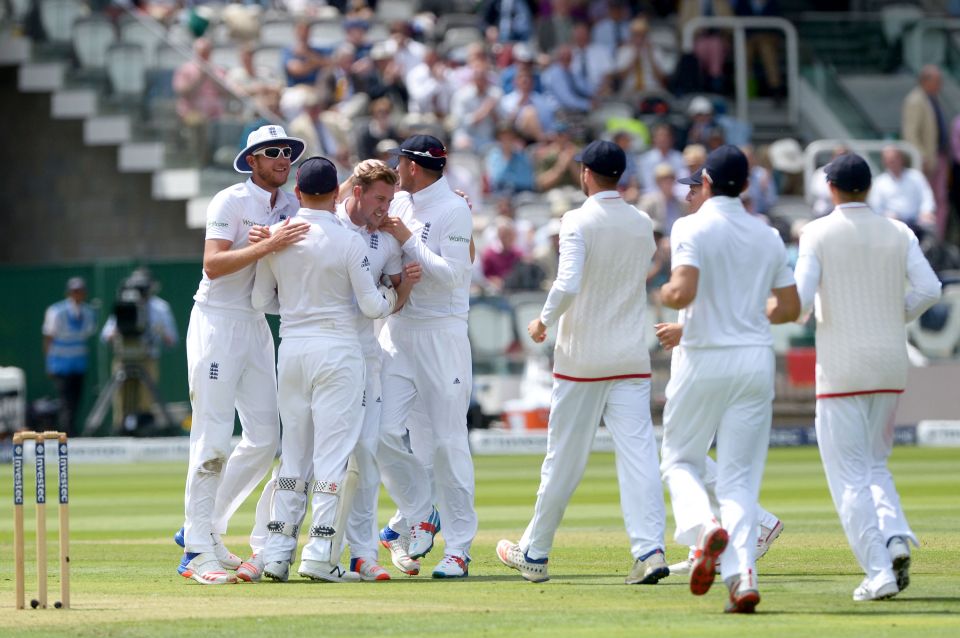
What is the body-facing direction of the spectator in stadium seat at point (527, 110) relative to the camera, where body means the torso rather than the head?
toward the camera

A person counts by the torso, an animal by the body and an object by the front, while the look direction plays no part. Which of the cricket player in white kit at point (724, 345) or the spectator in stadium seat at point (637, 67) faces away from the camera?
the cricket player in white kit

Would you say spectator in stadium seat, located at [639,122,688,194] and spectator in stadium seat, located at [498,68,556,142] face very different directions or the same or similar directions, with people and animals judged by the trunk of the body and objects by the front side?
same or similar directions

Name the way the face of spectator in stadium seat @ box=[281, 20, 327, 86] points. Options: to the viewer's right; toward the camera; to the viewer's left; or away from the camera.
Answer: toward the camera

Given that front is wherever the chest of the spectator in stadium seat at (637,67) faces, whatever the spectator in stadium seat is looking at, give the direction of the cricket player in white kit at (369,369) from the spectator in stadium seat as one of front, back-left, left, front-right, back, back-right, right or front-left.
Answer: front

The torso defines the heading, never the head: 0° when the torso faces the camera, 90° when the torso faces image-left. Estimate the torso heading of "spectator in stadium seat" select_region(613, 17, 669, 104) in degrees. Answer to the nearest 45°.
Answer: approximately 0°

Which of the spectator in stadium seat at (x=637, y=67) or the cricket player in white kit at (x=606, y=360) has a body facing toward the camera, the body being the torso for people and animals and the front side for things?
the spectator in stadium seat

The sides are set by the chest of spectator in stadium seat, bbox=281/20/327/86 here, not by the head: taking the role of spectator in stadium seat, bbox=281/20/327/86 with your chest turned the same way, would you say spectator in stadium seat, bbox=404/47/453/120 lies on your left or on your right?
on your left

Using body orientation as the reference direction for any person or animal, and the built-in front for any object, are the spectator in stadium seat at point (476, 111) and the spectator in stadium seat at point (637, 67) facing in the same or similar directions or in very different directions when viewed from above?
same or similar directions

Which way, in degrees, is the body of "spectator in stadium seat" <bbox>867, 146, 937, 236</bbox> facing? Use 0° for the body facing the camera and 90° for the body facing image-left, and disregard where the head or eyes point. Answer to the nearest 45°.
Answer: approximately 0°

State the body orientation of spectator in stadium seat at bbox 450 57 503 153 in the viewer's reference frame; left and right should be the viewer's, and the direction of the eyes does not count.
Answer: facing the viewer

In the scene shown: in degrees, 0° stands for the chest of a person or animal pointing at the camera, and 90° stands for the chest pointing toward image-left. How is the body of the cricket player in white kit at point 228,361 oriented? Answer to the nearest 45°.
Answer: approximately 315°

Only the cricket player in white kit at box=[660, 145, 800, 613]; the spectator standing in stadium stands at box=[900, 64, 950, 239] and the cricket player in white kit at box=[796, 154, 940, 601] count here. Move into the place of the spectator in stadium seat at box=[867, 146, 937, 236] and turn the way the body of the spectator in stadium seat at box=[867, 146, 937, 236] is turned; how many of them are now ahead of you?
2

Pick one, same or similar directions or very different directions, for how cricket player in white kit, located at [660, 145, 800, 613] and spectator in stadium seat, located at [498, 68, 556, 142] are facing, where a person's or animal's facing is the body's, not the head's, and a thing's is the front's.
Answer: very different directions
